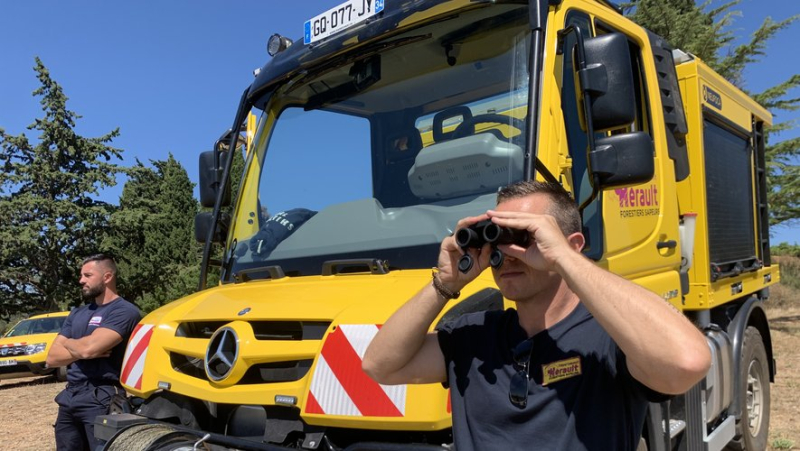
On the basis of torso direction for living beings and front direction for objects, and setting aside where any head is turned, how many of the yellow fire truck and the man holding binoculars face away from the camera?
0

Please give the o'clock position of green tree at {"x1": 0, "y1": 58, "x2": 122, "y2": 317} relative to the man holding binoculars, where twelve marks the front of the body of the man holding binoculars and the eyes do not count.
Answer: The green tree is roughly at 3 o'clock from the man holding binoculars.

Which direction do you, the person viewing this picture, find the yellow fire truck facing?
facing the viewer and to the left of the viewer

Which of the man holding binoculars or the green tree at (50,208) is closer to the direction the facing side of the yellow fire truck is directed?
the man holding binoculars

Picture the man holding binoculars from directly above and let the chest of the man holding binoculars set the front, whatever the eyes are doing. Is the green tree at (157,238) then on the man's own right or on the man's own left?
on the man's own right

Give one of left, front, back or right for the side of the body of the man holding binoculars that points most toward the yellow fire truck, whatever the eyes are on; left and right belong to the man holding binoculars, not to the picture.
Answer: back

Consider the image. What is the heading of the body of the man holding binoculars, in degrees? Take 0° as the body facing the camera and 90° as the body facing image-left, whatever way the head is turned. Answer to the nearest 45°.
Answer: approximately 45°

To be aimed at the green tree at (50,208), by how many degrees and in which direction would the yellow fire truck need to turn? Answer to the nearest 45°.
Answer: approximately 90° to its right

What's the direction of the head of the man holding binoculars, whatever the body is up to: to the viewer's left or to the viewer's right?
to the viewer's left

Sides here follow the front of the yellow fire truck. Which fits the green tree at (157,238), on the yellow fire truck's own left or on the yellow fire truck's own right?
on the yellow fire truck's own right
